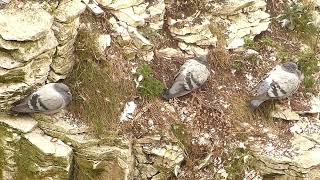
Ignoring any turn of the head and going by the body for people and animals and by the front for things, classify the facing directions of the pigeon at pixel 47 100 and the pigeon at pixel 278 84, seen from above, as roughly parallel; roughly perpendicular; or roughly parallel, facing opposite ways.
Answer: roughly parallel

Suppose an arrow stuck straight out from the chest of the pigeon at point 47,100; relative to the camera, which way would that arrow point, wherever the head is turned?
to the viewer's right

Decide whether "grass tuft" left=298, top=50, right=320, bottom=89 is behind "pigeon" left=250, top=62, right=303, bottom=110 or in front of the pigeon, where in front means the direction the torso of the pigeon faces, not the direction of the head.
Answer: in front

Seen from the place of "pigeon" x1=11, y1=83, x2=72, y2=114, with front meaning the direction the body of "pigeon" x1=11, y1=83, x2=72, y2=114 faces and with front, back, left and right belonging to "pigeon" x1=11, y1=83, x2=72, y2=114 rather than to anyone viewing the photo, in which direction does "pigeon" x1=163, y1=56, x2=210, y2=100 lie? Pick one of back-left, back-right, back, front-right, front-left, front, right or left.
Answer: front

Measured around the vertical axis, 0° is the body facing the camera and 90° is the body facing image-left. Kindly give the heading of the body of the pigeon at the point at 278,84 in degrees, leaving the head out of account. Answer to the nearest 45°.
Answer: approximately 225°

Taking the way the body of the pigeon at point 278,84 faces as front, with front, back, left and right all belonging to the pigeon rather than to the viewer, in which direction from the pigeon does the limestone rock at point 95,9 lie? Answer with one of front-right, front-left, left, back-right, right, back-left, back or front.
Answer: back-left

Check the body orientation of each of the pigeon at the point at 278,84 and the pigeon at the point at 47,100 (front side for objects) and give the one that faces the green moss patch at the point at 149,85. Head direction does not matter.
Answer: the pigeon at the point at 47,100

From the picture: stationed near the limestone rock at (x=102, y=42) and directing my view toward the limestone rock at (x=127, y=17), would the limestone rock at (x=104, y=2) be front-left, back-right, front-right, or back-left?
front-left

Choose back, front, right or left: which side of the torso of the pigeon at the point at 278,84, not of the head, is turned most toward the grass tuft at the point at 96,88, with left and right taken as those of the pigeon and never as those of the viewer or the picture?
back

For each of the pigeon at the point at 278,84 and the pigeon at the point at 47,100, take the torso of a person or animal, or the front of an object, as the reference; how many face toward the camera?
0

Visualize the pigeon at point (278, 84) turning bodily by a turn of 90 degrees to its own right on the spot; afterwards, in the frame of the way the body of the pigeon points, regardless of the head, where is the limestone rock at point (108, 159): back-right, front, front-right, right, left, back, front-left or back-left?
right

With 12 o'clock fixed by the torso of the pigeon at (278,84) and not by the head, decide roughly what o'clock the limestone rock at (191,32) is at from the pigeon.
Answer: The limestone rock is roughly at 8 o'clock from the pigeon.

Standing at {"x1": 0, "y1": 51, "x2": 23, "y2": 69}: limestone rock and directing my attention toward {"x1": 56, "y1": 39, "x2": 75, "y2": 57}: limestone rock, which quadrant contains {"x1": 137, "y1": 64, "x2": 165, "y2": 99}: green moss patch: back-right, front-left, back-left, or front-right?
front-right
